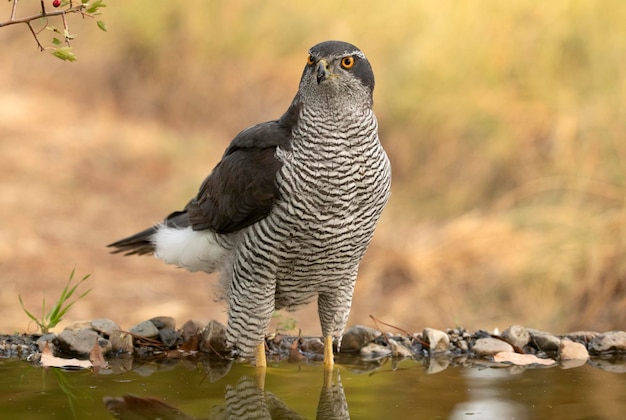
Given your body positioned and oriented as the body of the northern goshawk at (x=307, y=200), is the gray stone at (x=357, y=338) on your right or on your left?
on your left

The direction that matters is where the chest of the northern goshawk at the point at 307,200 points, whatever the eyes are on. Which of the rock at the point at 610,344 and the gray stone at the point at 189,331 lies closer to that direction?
the rock

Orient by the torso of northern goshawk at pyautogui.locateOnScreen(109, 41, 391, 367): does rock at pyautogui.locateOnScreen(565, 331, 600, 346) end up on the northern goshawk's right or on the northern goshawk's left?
on the northern goshawk's left

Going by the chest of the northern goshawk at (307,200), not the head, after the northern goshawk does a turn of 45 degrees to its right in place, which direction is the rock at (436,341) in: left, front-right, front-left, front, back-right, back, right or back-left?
back-left

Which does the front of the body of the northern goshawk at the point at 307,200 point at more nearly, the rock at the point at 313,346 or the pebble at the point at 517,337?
the pebble

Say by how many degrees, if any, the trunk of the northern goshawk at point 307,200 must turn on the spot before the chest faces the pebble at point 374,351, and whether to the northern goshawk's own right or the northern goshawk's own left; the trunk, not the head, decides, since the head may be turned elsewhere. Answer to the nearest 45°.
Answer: approximately 90° to the northern goshawk's own left

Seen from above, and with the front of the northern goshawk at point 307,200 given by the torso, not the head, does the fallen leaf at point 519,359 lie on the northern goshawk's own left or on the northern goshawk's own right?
on the northern goshawk's own left

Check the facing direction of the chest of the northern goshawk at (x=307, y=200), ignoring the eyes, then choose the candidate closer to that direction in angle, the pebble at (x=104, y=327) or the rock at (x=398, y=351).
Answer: the rock

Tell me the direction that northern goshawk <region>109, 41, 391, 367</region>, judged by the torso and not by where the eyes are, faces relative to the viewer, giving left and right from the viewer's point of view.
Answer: facing the viewer and to the right of the viewer

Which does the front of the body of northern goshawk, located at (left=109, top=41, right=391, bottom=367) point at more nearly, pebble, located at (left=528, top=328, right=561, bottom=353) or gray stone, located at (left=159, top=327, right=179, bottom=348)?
the pebble

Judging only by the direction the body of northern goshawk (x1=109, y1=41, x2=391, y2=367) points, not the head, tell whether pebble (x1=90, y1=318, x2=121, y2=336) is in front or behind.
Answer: behind
